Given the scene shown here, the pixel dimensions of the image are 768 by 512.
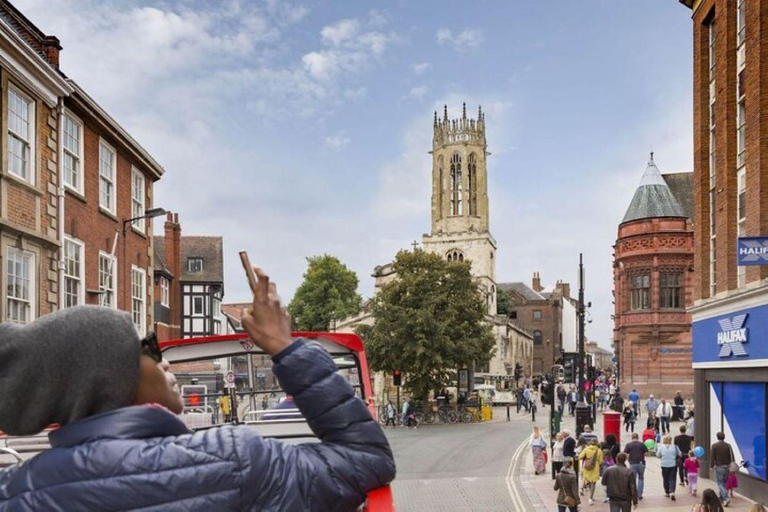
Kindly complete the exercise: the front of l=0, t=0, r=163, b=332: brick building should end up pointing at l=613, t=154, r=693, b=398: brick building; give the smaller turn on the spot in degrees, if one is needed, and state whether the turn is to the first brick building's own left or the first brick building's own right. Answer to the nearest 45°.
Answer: approximately 90° to the first brick building's own left

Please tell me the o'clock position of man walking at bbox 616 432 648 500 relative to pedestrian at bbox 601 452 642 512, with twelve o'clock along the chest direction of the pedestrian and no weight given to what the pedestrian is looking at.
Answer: The man walking is roughly at 12 o'clock from the pedestrian.

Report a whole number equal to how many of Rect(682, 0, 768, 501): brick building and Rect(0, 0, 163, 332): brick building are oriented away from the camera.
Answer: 0

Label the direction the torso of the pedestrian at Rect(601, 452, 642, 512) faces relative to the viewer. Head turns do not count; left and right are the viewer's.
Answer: facing away from the viewer

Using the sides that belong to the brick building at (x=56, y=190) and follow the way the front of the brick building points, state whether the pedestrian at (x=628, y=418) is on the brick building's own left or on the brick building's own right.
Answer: on the brick building's own left

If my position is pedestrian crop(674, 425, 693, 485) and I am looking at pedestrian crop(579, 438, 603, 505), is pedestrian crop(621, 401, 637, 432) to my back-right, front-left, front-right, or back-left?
back-right

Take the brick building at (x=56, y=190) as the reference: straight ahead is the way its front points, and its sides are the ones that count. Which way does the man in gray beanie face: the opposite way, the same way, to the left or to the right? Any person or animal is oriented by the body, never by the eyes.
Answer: to the left
